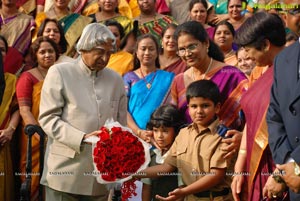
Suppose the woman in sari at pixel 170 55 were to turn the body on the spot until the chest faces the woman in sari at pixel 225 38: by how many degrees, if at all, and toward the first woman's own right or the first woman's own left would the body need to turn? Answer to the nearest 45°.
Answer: approximately 135° to the first woman's own left

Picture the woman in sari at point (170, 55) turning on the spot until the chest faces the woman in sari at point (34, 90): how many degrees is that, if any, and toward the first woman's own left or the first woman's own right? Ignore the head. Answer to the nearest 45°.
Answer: approximately 90° to the first woman's own right

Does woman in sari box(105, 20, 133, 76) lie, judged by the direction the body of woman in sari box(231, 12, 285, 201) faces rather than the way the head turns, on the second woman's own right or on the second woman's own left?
on the second woman's own right

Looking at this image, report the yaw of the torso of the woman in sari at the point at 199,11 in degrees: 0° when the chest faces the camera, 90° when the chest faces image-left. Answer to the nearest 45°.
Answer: approximately 0°

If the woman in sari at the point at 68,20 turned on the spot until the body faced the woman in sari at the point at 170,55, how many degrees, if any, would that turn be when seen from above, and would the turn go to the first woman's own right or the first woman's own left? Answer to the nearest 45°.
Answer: approximately 45° to the first woman's own left

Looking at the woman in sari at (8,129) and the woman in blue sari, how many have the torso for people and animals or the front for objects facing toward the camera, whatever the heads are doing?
2
